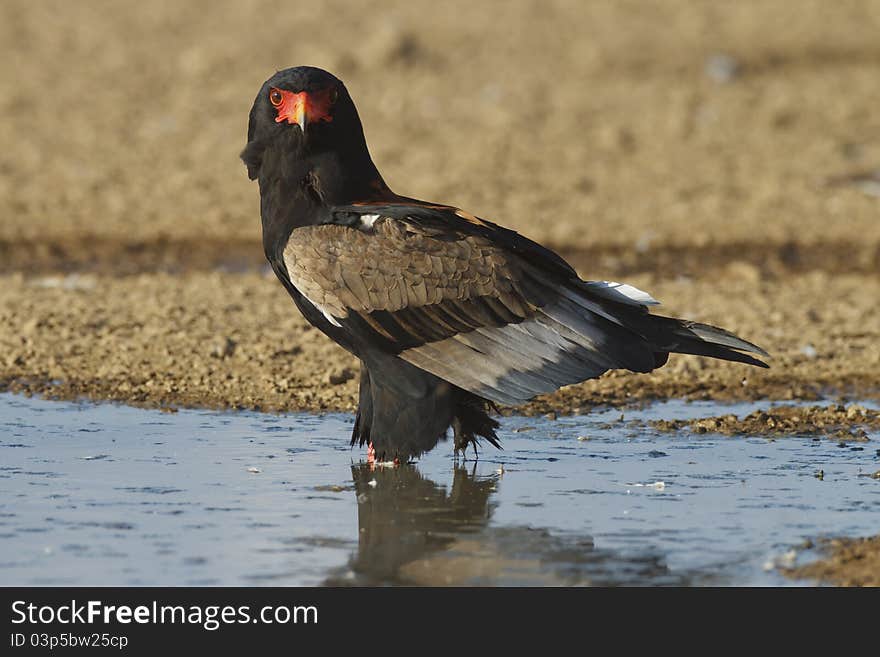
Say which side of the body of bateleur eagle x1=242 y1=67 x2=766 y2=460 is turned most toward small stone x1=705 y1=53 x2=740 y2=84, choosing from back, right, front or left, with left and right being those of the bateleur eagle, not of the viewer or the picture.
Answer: right

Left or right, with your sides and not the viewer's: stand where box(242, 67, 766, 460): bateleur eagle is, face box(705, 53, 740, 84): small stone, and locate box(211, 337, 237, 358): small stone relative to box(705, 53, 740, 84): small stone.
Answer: left

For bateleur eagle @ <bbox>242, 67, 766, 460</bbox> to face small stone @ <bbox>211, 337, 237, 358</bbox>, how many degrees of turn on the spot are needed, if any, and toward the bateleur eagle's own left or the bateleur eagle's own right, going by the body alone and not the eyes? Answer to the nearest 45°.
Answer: approximately 45° to the bateleur eagle's own right

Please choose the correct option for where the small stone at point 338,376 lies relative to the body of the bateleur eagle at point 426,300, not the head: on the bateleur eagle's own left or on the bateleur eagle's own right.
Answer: on the bateleur eagle's own right

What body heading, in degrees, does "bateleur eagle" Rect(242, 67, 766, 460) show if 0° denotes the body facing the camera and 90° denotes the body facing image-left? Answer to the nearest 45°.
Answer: approximately 90°
